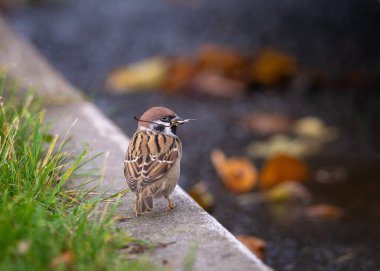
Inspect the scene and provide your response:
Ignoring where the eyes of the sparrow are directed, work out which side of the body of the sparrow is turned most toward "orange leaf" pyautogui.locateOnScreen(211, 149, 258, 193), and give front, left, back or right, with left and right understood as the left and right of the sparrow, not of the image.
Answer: front

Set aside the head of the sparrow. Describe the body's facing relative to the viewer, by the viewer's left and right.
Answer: facing away from the viewer and to the right of the viewer

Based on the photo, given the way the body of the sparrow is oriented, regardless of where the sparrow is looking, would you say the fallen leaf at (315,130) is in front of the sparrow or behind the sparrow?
in front

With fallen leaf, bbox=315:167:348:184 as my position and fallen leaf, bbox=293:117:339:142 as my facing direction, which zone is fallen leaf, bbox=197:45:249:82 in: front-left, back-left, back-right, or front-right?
front-left

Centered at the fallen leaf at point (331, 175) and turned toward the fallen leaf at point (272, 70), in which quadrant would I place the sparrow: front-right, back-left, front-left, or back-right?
back-left

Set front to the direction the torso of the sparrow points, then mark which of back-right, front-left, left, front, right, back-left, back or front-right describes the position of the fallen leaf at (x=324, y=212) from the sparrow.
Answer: front

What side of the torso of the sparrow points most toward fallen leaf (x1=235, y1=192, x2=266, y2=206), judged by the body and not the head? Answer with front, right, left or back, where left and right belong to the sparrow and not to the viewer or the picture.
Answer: front
